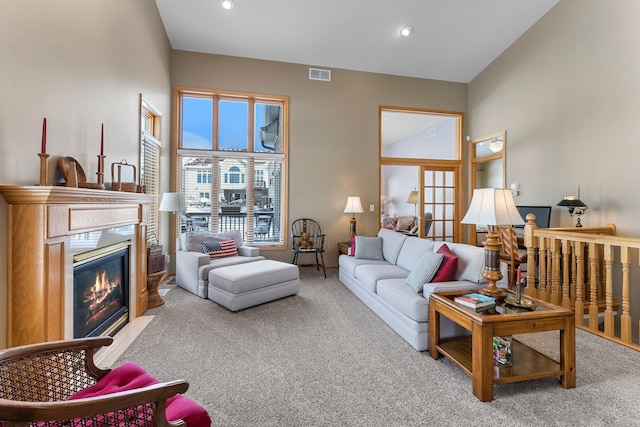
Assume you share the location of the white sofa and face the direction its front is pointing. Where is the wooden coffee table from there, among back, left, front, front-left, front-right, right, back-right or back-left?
left

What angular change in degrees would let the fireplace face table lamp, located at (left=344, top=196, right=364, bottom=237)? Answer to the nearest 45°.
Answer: approximately 45° to its left

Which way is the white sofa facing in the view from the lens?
facing the viewer and to the left of the viewer

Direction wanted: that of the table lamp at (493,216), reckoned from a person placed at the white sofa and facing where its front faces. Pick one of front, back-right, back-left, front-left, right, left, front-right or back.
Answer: left

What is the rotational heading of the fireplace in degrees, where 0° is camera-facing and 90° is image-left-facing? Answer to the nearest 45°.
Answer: approximately 315°

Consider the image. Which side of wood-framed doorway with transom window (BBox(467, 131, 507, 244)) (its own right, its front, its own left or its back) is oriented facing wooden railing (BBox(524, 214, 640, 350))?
left

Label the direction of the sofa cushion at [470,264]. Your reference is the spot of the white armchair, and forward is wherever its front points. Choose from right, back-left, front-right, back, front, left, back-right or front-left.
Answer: front

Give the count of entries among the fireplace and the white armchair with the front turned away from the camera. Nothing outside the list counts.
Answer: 0

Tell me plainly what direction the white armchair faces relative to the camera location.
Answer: facing the viewer and to the right of the viewer

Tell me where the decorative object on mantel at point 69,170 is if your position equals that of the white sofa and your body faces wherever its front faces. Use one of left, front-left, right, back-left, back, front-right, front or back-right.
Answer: front

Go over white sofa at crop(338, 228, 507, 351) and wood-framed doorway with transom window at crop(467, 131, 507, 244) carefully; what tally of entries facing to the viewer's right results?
0

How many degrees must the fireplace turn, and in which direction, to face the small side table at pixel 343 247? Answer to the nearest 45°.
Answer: approximately 45° to its left
